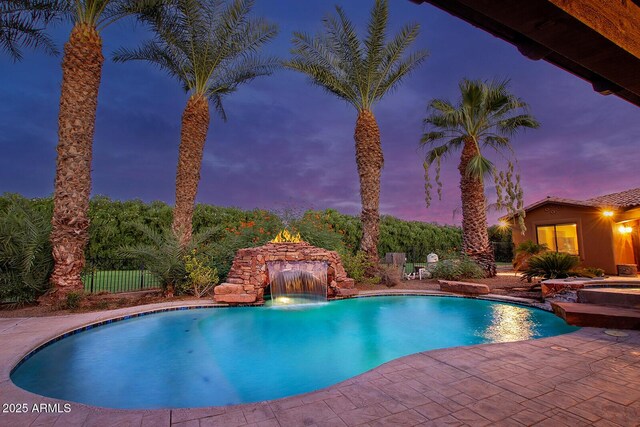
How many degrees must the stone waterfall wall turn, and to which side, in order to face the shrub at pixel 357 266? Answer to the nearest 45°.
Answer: approximately 135° to its left

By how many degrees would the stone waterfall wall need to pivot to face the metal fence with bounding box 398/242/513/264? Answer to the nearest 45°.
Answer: approximately 135° to its left

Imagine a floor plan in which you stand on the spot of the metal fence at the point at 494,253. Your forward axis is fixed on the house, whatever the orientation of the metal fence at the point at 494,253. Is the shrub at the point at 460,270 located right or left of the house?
right

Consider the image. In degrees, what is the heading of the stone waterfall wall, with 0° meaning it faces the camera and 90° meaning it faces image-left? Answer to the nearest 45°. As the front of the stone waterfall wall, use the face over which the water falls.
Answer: approximately 0°

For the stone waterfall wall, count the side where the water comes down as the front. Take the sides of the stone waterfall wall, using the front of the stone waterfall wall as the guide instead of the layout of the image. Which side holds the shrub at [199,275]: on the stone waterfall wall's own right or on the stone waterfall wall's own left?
on the stone waterfall wall's own right

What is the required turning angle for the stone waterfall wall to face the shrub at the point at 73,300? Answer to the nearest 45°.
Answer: approximately 45° to its right

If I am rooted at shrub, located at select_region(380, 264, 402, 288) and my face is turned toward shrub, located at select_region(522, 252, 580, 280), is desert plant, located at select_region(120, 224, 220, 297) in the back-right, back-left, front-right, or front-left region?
back-right

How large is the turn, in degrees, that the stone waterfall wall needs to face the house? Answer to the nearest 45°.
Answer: approximately 90° to its left

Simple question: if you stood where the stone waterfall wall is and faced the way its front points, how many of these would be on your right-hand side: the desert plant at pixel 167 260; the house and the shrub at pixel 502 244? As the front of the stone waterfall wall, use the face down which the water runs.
1

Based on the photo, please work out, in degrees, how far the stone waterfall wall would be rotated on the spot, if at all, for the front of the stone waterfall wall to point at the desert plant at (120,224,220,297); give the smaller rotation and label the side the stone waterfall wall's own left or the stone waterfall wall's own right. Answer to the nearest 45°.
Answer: approximately 90° to the stone waterfall wall's own right
